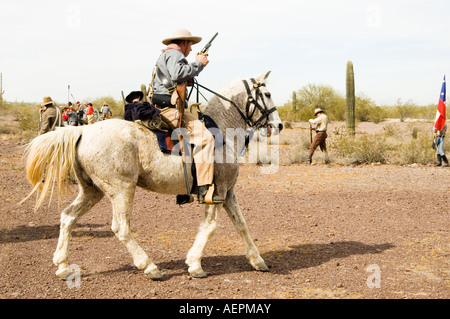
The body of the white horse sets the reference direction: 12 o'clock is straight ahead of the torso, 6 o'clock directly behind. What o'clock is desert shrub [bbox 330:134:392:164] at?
The desert shrub is roughly at 10 o'clock from the white horse.

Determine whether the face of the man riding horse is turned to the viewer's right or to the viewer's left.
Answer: to the viewer's right

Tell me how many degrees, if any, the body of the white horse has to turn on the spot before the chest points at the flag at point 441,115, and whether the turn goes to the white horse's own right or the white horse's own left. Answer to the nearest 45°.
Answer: approximately 45° to the white horse's own left

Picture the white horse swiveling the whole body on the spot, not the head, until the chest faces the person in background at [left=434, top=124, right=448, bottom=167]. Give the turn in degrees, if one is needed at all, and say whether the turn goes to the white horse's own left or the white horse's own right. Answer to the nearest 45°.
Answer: approximately 45° to the white horse's own left

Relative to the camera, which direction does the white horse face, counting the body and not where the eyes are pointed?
to the viewer's right

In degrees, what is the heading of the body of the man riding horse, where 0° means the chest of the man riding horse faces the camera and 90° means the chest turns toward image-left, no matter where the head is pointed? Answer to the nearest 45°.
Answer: approximately 270°
